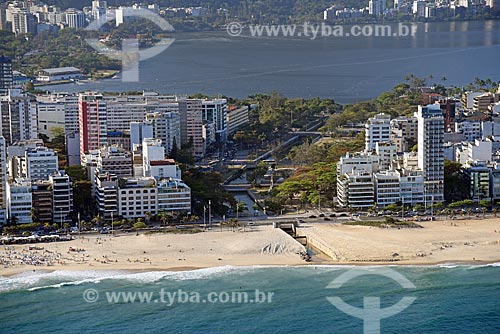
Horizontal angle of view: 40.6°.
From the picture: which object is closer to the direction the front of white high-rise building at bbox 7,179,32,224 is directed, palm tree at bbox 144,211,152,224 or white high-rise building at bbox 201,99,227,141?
the palm tree

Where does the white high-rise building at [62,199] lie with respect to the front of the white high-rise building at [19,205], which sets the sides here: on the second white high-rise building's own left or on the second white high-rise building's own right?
on the second white high-rise building's own left

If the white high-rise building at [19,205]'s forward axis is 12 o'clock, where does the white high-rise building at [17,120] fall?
the white high-rise building at [17,120] is roughly at 6 o'clock from the white high-rise building at [19,205].

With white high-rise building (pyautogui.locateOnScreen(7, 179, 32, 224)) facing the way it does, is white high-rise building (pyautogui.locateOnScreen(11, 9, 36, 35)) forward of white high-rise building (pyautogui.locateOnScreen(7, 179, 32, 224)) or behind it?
behind

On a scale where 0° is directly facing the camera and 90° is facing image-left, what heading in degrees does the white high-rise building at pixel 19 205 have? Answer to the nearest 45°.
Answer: approximately 0°

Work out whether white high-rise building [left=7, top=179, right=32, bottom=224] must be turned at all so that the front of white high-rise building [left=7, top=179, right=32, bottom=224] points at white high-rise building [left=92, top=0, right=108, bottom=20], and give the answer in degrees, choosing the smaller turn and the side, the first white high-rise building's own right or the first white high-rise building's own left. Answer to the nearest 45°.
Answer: approximately 180°

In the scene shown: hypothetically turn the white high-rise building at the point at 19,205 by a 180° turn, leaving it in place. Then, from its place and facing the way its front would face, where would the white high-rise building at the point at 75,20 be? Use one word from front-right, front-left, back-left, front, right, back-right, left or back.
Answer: front

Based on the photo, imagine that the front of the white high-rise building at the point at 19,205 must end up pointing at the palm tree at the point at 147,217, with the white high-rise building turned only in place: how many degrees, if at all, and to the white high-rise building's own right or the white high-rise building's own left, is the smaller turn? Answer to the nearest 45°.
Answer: approximately 90° to the white high-rise building's own left

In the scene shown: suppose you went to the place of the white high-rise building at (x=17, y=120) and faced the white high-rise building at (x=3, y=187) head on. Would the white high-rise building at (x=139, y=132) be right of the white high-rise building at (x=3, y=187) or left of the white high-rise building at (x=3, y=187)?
left

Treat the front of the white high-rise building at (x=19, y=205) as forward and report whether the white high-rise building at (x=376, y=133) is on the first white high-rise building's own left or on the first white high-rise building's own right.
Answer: on the first white high-rise building's own left
